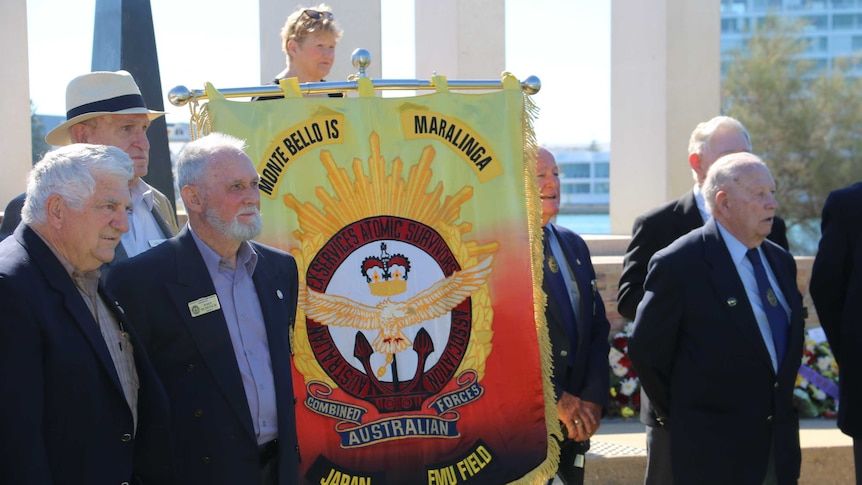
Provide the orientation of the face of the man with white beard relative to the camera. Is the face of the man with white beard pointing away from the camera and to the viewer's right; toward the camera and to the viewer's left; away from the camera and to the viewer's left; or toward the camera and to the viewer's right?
toward the camera and to the viewer's right

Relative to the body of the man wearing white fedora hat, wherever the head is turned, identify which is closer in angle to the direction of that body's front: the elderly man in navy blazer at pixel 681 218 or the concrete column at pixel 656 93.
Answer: the elderly man in navy blazer

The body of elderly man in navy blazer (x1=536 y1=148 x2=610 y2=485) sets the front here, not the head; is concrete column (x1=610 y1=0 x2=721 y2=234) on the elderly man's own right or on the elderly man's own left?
on the elderly man's own left

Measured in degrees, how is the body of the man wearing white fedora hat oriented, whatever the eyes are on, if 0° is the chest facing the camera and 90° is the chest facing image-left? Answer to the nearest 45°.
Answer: approximately 315°

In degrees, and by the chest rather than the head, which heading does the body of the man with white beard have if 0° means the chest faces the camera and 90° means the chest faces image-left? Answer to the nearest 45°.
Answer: approximately 315°

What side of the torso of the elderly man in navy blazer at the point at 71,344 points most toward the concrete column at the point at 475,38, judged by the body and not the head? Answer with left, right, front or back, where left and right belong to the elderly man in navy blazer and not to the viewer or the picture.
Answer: left

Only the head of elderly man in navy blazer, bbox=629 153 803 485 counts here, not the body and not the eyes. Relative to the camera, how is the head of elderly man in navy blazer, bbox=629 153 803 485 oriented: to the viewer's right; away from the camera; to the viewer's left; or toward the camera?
to the viewer's right

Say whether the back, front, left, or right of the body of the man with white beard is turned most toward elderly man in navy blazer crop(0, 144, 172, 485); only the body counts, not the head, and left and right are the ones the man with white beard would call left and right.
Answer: right
